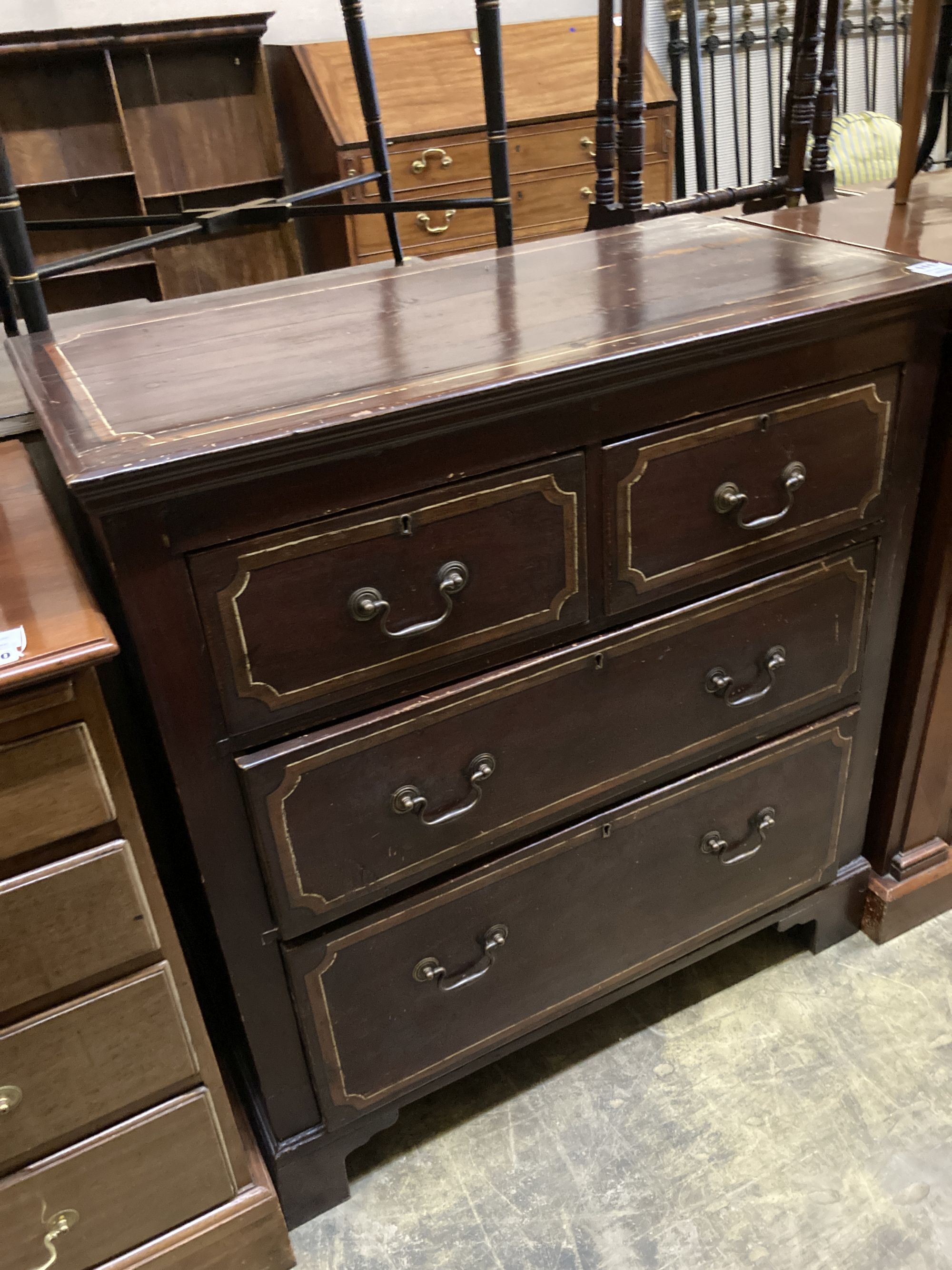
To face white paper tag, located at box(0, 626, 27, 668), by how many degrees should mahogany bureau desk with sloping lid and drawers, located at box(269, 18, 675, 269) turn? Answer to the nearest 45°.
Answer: approximately 45° to its right

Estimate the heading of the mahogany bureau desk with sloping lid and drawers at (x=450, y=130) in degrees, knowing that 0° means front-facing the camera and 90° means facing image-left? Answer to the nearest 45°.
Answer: approximately 315°

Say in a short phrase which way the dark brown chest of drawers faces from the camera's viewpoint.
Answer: facing the viewer and to the right of the viewer

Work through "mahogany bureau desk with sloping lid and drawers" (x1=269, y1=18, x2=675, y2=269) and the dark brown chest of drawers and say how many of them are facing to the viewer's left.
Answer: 0

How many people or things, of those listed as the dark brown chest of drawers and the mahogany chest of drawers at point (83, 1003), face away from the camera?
0

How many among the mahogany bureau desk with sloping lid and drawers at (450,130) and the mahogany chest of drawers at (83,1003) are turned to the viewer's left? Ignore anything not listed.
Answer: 0

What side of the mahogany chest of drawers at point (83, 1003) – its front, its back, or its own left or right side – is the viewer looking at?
front

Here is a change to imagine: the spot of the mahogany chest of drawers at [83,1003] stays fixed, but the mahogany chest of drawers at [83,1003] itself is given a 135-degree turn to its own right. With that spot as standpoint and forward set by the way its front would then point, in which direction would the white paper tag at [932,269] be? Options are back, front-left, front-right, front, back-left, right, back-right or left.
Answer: back-right

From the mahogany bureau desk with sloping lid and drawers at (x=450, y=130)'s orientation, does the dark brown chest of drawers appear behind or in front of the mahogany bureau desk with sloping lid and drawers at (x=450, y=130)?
in front

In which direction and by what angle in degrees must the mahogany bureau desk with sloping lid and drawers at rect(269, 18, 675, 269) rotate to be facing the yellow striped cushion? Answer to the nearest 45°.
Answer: approximately 45° to its left
